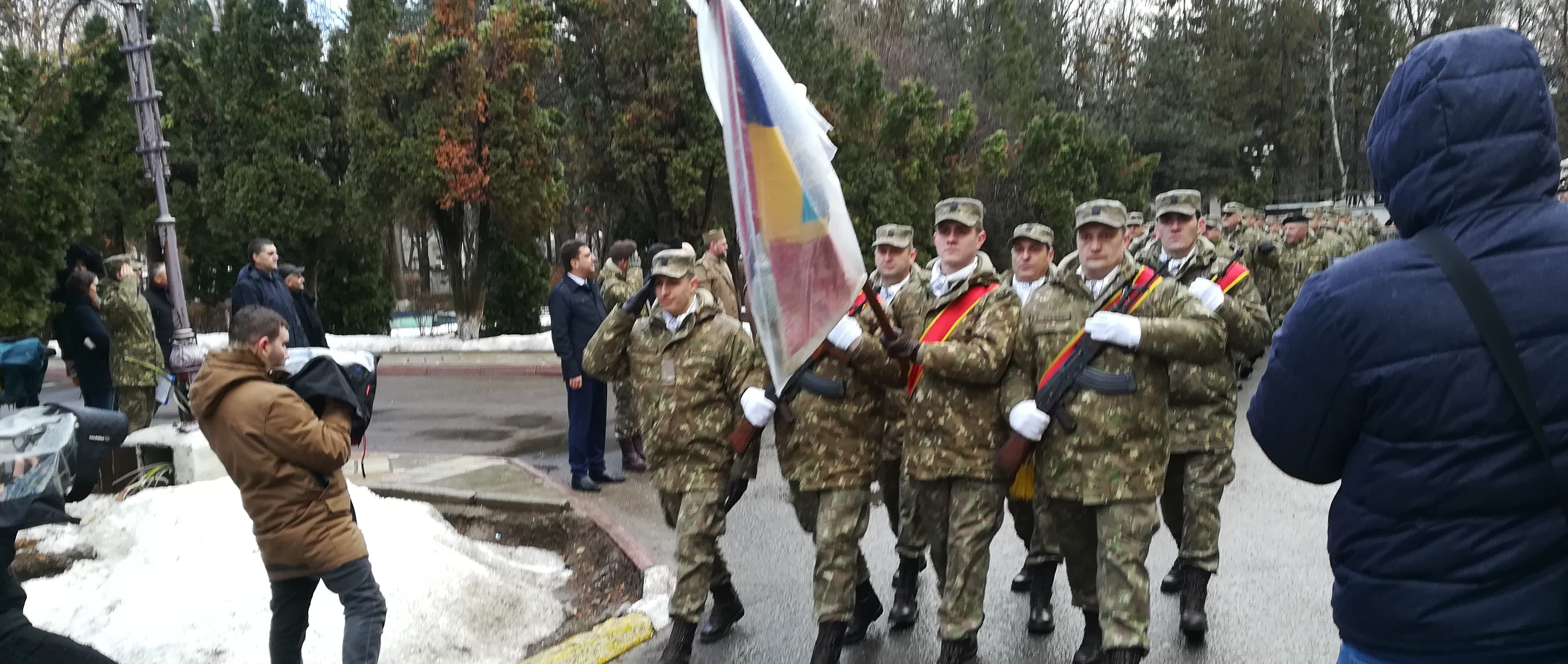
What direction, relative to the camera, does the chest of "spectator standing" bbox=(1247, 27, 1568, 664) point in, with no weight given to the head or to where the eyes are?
away from the camera

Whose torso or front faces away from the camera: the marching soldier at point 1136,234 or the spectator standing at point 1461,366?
the spectator standing

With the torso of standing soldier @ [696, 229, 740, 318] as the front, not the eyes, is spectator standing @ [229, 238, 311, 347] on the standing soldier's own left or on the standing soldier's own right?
on the standing soldier's own right

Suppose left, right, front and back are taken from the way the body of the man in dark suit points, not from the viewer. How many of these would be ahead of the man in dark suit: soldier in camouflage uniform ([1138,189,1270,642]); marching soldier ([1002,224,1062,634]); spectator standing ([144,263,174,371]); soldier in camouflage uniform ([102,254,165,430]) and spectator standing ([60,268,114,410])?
2

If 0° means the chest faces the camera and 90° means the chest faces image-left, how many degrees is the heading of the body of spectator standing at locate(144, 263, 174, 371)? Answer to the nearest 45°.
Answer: approximately 270°

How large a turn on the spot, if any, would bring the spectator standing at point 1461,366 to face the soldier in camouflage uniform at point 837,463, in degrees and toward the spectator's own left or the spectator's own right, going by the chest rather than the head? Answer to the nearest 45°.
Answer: approximately 45° to the spectator's own left

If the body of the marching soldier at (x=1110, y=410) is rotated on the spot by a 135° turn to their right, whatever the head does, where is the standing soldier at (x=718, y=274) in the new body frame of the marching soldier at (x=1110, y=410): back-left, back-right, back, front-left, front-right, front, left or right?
front

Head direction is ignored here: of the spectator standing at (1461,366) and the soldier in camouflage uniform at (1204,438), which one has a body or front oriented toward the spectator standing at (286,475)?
the soldier in camouflage uniform

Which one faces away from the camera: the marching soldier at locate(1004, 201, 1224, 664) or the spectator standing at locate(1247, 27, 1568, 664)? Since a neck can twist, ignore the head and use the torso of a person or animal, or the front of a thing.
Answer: the spectator standing

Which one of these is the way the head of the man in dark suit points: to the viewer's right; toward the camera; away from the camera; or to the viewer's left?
to the viewer's right
